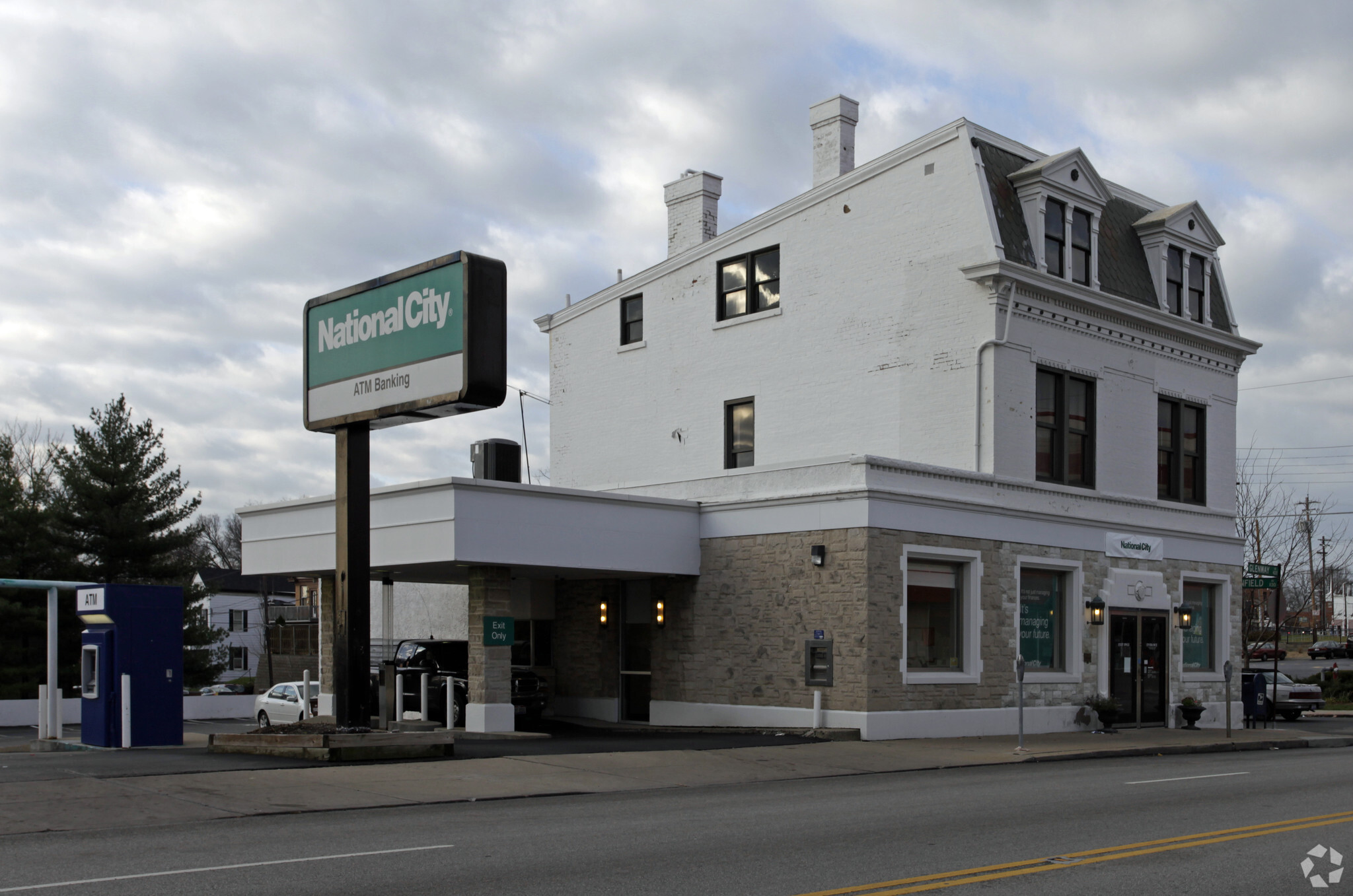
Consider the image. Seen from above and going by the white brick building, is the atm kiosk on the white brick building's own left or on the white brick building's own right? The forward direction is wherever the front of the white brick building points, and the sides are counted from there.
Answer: on the white brick building's own right

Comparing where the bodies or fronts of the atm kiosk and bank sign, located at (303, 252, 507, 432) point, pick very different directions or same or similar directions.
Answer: same or similar directions

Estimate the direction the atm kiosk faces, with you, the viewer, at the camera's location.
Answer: facing the viewer and to the left of the viewer

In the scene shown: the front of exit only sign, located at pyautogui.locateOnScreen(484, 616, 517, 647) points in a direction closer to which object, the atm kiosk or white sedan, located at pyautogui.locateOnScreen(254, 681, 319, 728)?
the atm kiosk

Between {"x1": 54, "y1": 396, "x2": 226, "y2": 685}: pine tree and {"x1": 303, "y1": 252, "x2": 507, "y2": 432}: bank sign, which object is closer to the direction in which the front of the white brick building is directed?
the bank sign

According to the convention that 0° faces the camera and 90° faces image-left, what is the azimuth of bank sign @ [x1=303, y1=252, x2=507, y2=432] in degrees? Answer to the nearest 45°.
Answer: approximately 45°

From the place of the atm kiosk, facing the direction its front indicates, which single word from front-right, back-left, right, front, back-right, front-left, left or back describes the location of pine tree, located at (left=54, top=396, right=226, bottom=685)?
back-right

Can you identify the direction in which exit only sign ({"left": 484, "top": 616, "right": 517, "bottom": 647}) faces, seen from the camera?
facing the viewer
